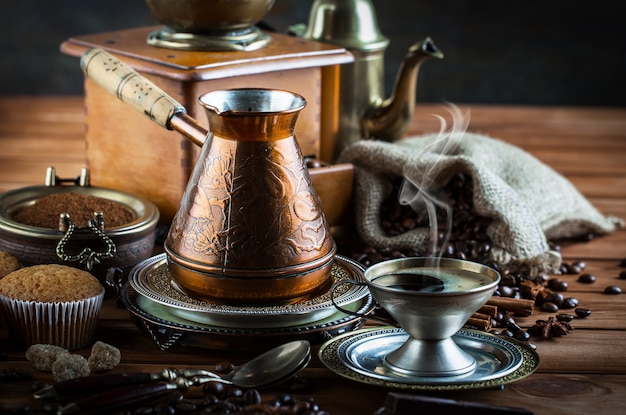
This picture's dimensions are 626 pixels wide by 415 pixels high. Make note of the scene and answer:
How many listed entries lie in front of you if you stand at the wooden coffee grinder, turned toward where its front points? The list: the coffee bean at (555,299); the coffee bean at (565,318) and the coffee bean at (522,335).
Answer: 3

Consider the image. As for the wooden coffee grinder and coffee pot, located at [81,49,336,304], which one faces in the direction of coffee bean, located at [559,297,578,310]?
the wooden coffee grinder

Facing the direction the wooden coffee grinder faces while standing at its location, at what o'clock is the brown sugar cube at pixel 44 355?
The brown sugar cube is roughly at 2 o'clock from the wooden coffee grinder.

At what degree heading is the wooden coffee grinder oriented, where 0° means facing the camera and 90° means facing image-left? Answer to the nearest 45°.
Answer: approximately 315°

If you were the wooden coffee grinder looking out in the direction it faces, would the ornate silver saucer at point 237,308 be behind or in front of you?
in front

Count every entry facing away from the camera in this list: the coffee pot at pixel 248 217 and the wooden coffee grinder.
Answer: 0

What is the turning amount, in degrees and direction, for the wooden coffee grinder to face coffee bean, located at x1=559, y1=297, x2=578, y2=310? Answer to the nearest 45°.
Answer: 0° — it already faces it

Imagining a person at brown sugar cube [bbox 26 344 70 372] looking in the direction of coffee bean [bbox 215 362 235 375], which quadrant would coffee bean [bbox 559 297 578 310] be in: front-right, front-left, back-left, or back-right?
front-left

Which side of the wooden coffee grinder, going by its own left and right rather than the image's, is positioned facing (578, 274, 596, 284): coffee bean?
front

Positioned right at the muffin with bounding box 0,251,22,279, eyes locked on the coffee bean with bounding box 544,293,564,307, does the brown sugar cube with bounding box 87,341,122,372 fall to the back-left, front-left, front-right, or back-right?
front-right

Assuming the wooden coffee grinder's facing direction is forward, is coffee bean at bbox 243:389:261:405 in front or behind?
in front
